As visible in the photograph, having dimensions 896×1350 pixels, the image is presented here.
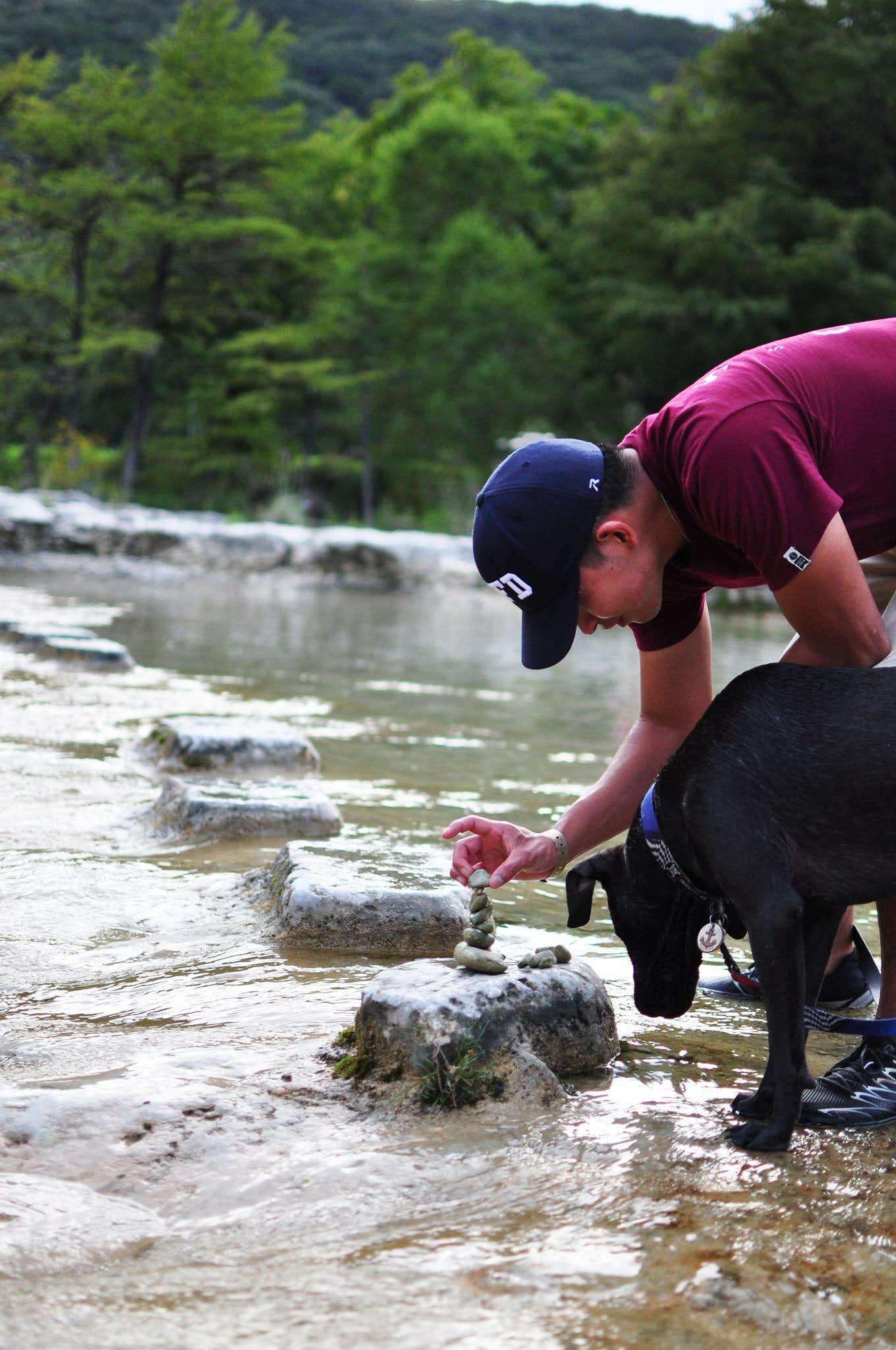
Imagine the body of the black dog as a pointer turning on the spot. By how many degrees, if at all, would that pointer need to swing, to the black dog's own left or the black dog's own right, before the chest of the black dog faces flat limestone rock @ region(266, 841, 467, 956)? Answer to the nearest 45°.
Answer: approximately 45° to the black dog's own right

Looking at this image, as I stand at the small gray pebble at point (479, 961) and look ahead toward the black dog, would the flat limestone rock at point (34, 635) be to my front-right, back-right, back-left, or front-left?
back-left

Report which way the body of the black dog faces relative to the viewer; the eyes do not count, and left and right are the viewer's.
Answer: facing to the left of the viewer

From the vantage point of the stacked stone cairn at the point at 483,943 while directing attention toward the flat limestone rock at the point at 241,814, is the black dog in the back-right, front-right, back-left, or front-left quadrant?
back-right
